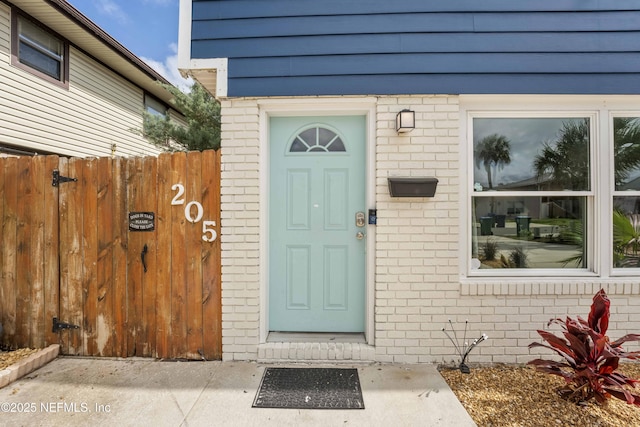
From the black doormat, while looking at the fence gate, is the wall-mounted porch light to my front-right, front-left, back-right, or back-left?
back-right

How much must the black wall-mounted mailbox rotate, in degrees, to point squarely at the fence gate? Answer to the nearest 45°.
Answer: approximately 90° to its right

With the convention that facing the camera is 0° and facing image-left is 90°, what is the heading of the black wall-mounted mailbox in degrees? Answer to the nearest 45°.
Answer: approximately 0°
